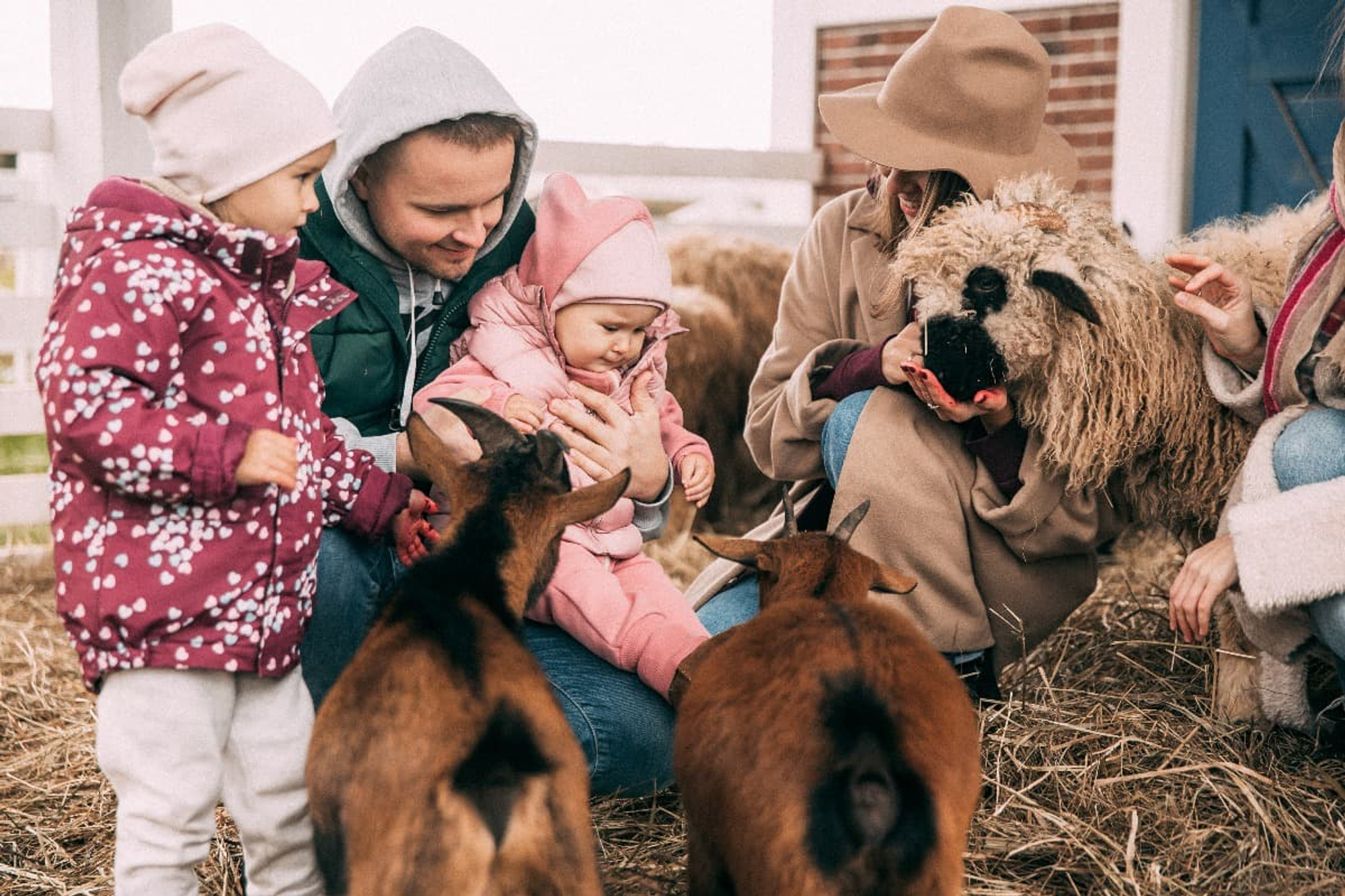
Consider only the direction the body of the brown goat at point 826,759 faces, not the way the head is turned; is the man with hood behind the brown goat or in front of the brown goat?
in front

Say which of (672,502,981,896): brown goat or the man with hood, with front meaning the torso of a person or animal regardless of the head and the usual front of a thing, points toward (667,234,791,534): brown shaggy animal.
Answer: the brown goat

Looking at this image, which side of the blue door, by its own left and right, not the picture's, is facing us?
front

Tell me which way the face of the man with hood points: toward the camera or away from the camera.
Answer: toward the camera

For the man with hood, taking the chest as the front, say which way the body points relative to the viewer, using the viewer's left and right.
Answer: facing the viewer and to the right of the viewer

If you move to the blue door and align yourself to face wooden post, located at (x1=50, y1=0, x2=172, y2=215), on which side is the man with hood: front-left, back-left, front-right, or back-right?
front-left

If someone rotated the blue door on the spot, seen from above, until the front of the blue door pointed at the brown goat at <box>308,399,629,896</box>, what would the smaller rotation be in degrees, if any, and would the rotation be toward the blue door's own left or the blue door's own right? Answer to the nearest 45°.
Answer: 0° — it already faces it

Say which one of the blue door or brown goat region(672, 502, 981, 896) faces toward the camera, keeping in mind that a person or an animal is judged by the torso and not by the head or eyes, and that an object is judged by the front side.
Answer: the blue door

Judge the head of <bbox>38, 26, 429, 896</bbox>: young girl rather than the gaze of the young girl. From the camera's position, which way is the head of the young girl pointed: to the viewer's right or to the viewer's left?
to the viewer's right

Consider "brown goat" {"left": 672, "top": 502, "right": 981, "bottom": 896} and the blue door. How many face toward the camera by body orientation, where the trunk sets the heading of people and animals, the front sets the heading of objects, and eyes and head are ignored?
1

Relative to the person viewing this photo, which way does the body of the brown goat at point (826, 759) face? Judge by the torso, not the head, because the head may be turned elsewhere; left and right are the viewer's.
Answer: facing away from the viewer

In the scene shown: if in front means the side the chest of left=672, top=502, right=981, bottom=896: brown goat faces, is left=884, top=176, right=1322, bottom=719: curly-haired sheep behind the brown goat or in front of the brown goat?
in front

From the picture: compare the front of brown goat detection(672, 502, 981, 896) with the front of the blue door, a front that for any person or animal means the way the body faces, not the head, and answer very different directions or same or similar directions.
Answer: very different directions
